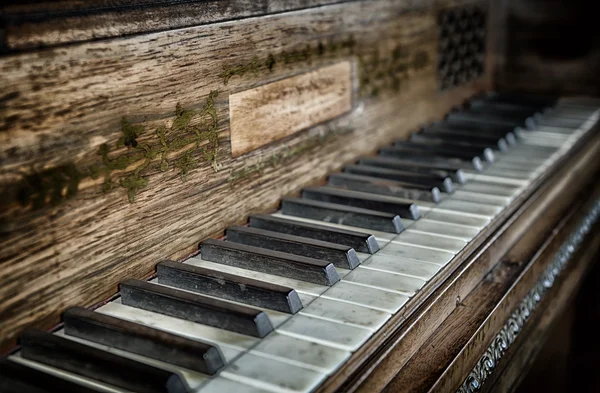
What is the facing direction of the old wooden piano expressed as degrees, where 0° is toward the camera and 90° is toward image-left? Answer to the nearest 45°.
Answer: approximately 315°
